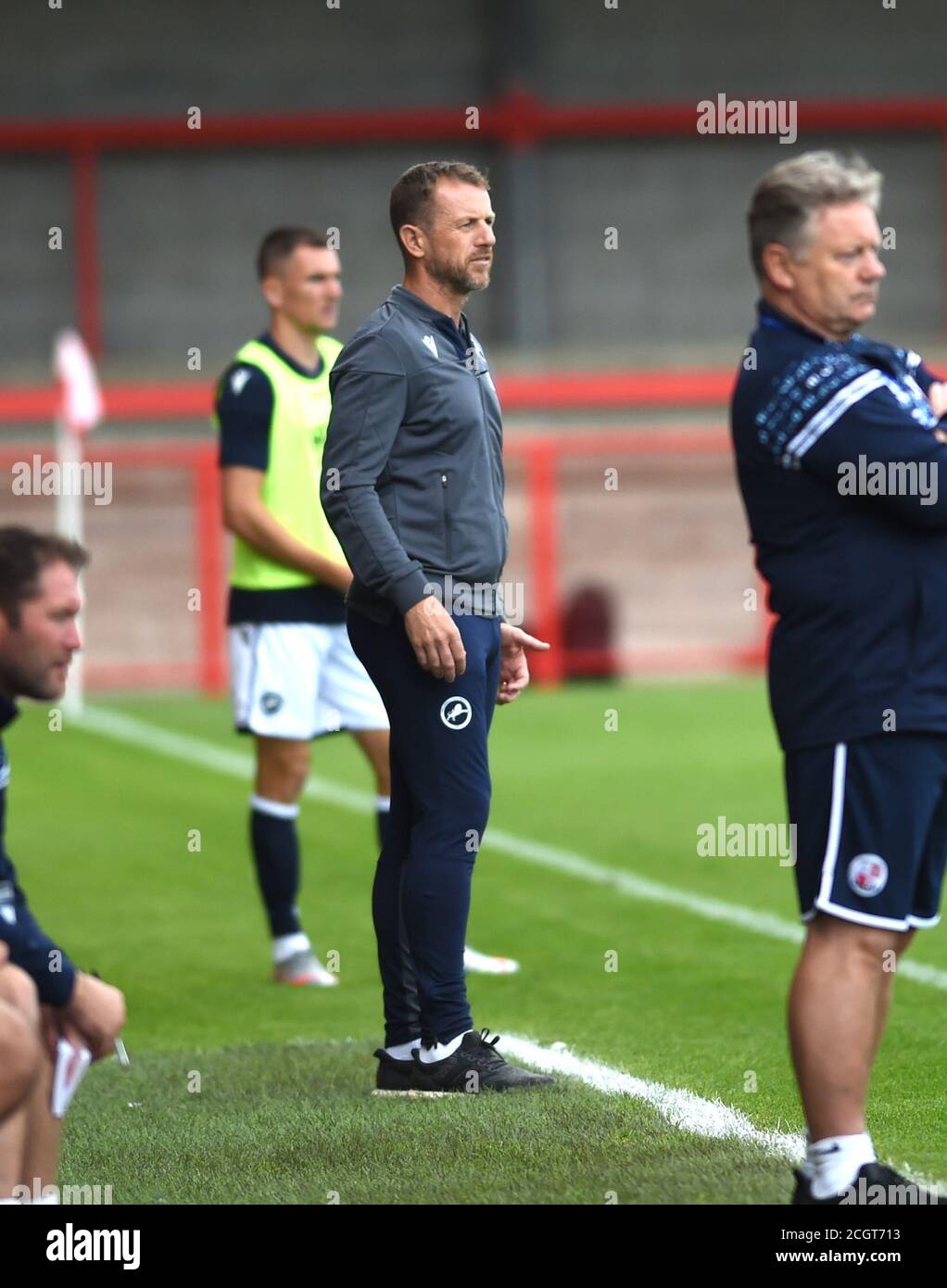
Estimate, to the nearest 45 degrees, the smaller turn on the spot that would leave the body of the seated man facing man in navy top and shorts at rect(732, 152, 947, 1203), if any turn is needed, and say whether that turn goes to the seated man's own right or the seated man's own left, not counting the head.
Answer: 0° — they already face them

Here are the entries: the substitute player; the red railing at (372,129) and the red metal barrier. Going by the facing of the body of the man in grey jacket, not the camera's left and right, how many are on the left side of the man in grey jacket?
3

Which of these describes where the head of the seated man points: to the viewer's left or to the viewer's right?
to the viewer's right

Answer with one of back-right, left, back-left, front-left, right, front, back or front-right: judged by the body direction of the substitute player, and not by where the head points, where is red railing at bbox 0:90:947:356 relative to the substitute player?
back-left

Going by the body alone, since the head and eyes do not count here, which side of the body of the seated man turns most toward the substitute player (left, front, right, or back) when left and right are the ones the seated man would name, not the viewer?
left

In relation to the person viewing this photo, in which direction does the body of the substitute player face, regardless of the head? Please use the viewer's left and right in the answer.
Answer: facing the viewer and to the right of the viewer

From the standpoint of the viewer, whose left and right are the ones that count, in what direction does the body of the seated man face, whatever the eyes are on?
facing to the right of the viewer

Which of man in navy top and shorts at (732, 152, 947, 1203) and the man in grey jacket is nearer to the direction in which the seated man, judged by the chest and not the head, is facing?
the man in navy top and shorts

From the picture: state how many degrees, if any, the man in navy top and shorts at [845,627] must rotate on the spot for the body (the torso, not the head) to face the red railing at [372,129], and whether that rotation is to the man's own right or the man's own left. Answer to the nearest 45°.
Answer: approximately 90° to the man's own left

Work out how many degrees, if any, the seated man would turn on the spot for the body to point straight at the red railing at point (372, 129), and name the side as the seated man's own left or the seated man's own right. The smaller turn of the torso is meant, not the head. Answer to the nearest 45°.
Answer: approximately 90° to the seated man's own left

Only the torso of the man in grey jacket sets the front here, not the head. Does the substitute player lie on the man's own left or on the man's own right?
on the man's own left

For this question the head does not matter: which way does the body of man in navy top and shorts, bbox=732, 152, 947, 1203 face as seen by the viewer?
to the viewer's right

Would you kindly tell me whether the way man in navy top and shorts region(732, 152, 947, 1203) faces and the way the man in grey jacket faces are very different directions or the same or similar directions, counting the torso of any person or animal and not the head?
same or similar directions

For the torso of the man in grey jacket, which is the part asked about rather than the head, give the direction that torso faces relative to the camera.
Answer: to the viewer's right

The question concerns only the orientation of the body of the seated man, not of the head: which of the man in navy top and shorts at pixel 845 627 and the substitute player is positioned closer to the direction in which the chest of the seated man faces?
the man in navy top and shorts
